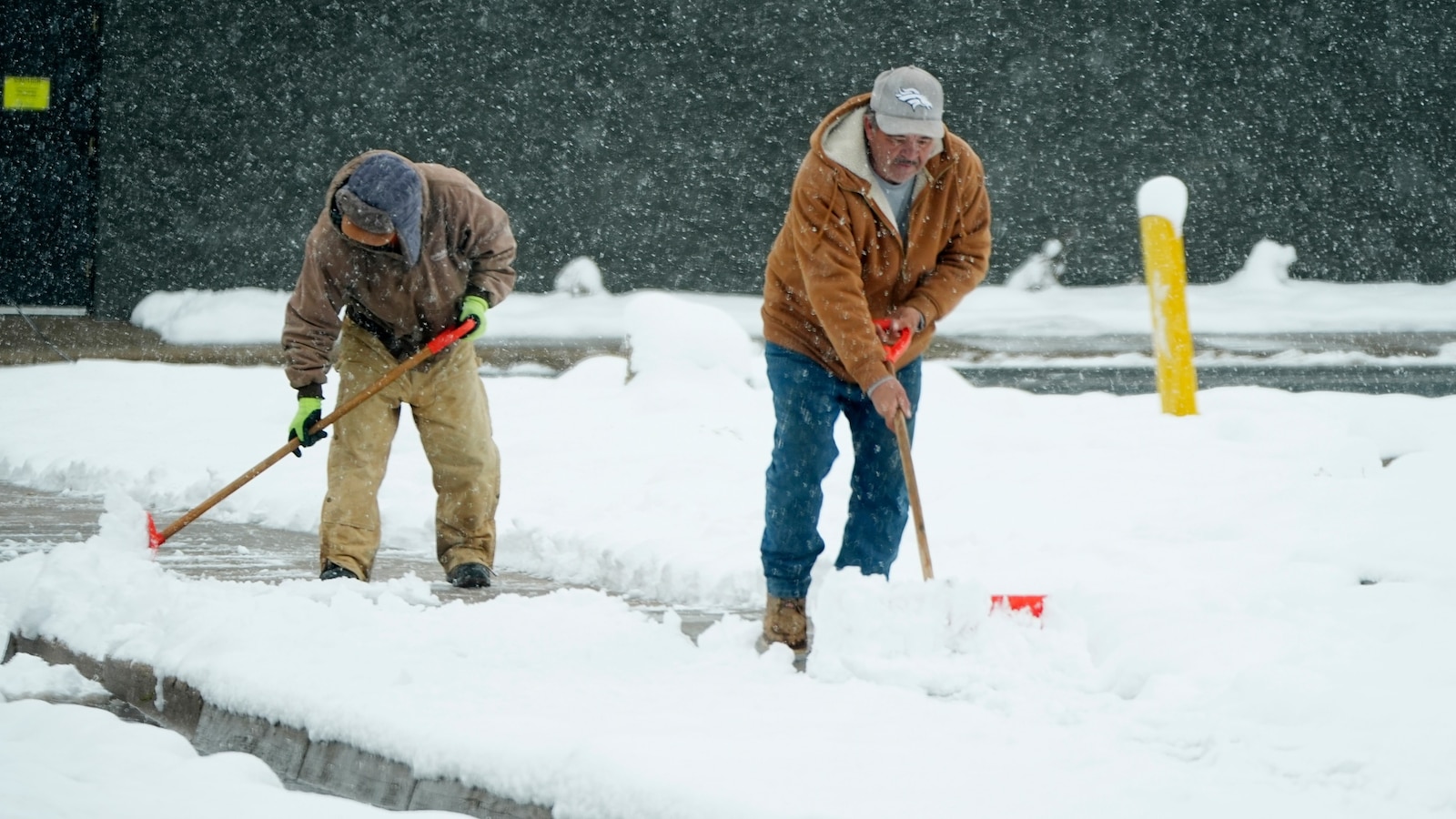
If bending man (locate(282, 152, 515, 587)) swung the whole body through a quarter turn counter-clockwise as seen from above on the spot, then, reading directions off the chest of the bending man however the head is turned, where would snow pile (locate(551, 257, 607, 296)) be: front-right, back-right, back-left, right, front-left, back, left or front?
left

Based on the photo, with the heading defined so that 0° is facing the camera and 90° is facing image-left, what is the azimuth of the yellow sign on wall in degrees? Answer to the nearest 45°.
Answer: approximately 0°

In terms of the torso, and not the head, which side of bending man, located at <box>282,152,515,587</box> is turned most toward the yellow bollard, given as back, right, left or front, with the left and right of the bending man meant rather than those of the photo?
left

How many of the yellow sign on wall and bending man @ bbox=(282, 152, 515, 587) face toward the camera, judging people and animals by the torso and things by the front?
2

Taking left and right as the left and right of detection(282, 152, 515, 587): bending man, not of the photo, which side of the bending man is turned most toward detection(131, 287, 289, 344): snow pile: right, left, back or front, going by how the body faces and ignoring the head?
back

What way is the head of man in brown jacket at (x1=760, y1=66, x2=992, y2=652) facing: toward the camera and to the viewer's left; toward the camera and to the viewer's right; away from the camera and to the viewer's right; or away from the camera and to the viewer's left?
toward the camera and to the viewer's right

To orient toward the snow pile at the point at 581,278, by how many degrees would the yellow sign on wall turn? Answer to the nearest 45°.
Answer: approximately 90° to its left

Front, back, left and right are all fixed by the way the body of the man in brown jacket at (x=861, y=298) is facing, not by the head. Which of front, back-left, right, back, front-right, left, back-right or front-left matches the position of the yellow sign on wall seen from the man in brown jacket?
back

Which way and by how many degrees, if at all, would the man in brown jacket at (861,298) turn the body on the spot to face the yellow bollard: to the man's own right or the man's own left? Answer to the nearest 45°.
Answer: approximately 90° to the man's own left

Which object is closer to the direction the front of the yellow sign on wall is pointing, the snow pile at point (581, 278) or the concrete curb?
the concrete curb
